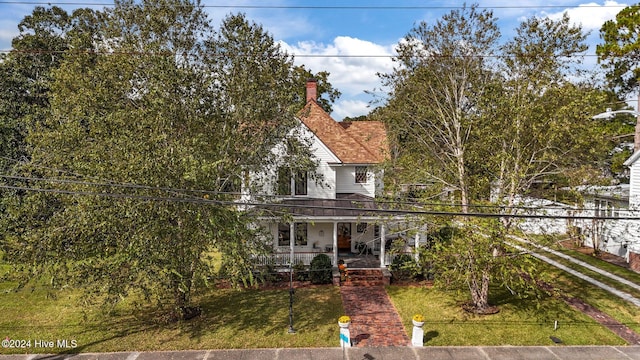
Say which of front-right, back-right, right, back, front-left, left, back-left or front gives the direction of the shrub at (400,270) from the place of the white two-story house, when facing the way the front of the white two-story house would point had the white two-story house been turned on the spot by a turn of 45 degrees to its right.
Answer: left

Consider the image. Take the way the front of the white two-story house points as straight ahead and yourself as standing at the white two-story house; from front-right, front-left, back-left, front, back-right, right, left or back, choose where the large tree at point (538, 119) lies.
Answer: front-left

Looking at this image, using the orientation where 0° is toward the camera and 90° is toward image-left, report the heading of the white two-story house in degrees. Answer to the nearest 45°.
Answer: approximately 0°

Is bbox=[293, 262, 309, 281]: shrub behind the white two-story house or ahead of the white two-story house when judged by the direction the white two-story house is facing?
ahead

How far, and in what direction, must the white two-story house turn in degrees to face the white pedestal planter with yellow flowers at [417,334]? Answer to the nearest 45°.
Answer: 0° — it already faces it

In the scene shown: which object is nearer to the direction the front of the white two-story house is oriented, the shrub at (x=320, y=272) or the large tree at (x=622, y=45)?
the shrub

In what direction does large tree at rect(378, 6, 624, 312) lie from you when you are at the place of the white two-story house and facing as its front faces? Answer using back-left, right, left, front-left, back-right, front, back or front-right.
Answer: front-left

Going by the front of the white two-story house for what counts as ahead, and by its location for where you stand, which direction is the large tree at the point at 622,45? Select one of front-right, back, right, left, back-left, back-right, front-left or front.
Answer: left

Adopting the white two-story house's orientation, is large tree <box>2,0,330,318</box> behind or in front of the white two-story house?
in front
